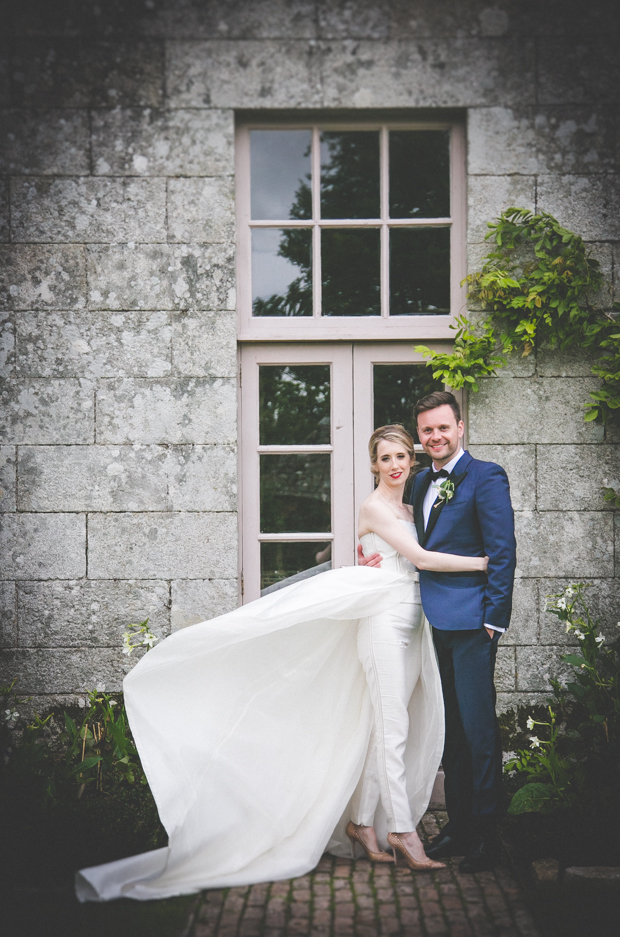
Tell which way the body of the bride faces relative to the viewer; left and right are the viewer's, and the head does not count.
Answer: facing the viewer and to the right of the viewer

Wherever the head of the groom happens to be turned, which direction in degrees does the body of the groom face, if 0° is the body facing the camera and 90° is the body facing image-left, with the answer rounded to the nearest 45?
approximately 45°

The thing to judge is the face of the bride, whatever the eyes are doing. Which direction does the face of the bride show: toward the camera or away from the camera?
toward the camera

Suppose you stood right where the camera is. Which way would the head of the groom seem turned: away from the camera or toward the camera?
toward the camera

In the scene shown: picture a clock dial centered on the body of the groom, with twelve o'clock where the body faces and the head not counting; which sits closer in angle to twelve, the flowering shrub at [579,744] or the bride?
the bride

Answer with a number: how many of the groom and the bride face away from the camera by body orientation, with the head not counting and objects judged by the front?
0

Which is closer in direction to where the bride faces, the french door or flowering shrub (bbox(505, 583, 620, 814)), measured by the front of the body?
the flowering shrub
